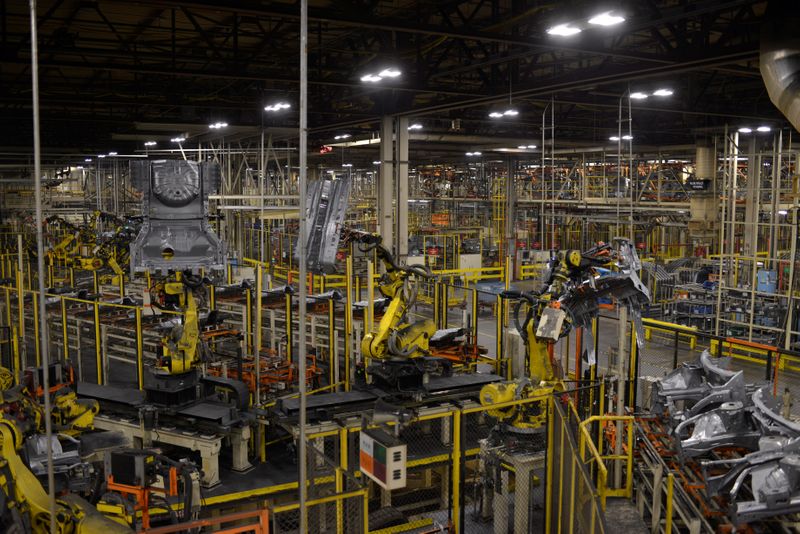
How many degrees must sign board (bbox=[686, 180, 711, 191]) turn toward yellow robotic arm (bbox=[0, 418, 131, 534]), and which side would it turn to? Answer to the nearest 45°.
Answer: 0° — it already faces it

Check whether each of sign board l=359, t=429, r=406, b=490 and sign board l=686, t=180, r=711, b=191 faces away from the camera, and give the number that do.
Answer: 0

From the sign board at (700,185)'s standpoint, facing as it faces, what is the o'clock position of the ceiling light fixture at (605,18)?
The ceiling light fixture is roughly at 12 o'clock from the sign board.

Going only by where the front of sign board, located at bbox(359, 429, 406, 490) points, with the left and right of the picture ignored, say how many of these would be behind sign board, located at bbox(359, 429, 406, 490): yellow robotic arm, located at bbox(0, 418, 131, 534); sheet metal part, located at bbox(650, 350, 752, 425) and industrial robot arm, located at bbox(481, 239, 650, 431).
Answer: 2

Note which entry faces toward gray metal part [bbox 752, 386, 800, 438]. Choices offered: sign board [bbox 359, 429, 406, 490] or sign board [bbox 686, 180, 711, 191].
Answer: sign board [bbox 686, 180, 711, 191]

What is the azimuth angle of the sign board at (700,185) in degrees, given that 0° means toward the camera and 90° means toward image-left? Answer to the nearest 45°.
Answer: approximately 0°

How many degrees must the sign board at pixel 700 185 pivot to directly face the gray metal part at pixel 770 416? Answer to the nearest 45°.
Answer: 0° — it already faces it

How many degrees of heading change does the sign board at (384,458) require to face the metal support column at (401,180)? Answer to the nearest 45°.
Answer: approximately 135° to its right

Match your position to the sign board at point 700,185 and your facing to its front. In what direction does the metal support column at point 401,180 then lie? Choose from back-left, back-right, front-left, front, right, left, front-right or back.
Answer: front-right

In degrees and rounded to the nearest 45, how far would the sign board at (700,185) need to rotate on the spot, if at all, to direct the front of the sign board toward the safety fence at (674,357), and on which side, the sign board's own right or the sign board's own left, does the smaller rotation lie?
0° — it already faces it

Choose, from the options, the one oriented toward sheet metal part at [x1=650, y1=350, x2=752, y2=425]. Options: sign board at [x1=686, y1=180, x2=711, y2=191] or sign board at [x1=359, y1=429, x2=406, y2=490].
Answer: sign board at [x1=686, y1=180, x2=711, y2=191]

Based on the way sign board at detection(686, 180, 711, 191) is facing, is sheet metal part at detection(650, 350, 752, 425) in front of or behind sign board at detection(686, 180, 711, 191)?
in front
